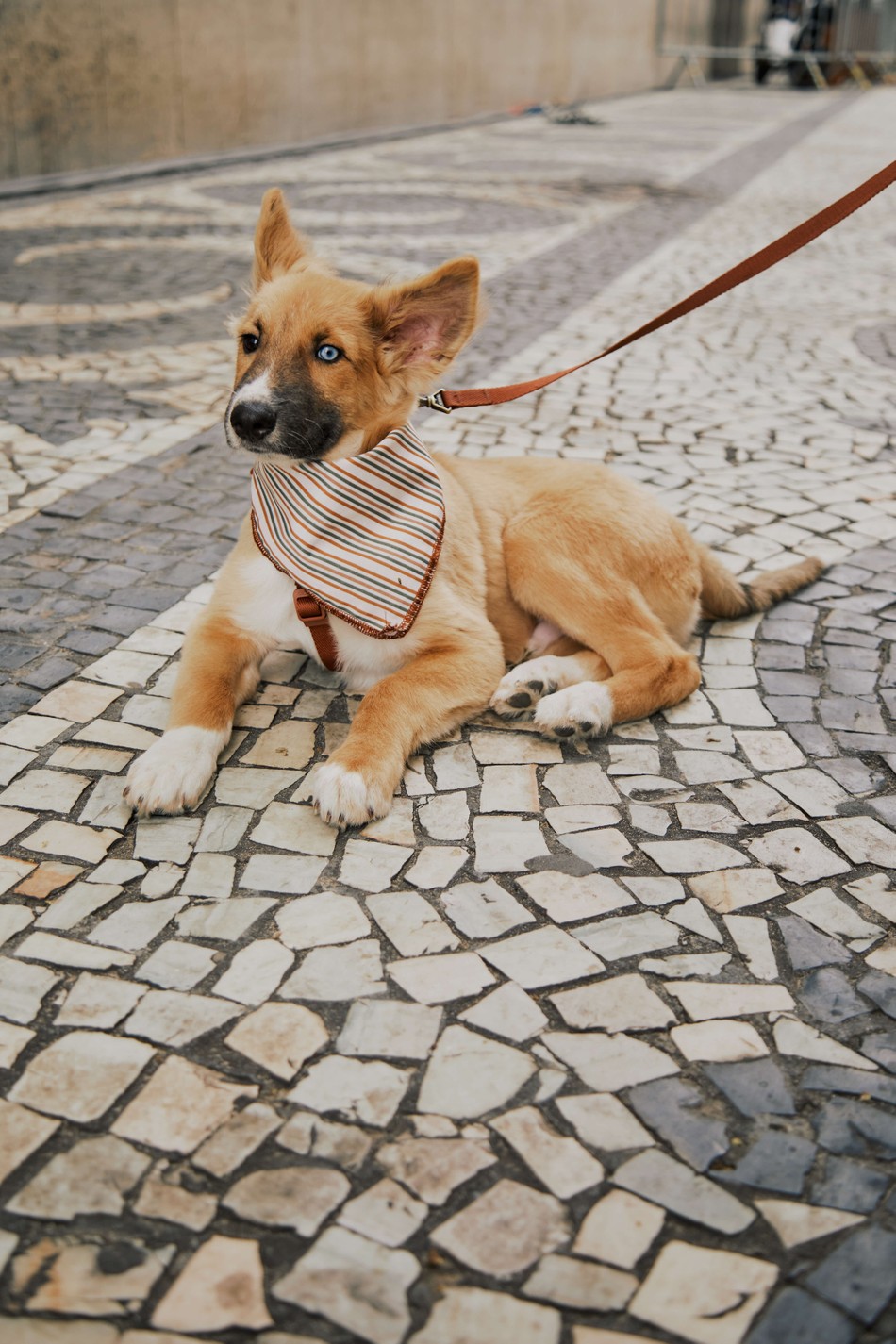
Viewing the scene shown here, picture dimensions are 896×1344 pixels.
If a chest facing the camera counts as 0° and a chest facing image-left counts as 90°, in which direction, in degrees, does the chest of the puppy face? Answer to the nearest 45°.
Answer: approximately 45°

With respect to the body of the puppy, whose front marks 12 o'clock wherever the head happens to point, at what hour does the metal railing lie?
The metal railing is roughly at 5 o'clock from the puppy.
